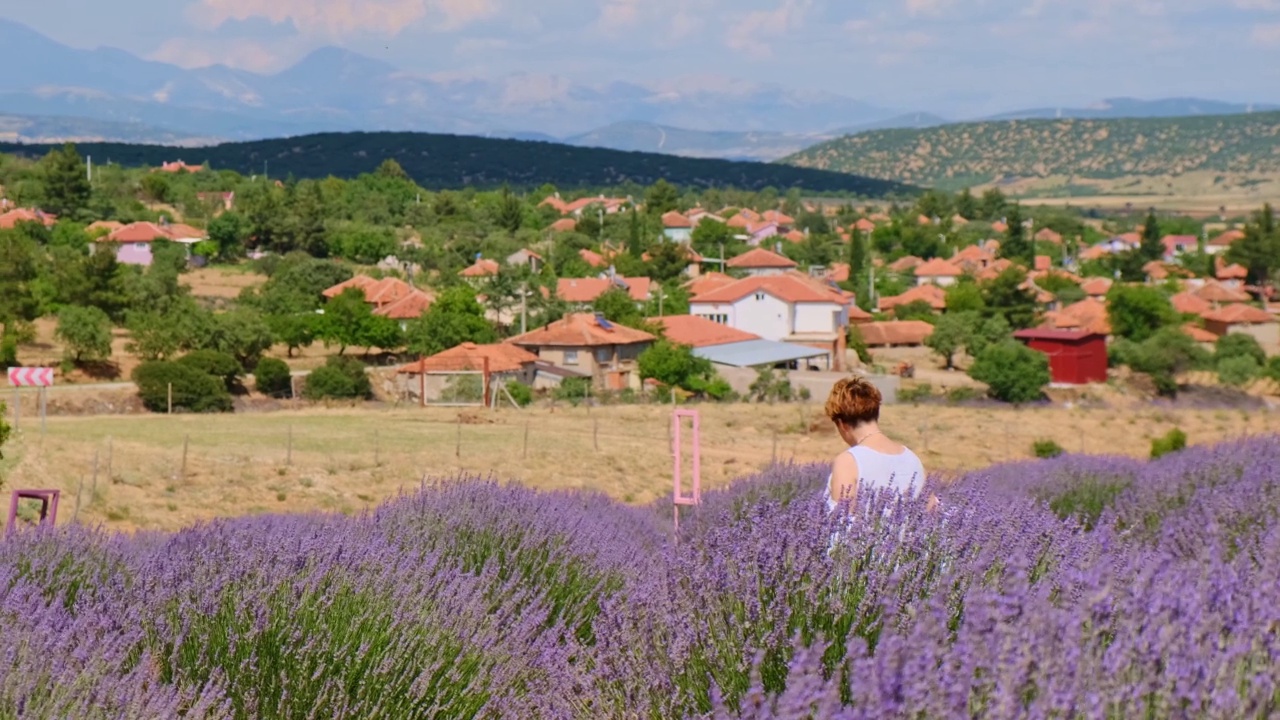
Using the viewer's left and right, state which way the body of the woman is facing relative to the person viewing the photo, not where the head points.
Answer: facing away from the viewer and to the left of the viewer

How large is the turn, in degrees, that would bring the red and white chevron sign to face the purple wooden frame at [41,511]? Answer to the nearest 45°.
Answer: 0° — it already faces it

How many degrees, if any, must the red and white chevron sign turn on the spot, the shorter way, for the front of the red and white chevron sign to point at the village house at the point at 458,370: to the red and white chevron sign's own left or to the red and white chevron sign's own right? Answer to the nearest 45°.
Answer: approximately 135° to the red and white chevron sign's own left

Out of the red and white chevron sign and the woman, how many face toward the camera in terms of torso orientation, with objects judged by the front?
1

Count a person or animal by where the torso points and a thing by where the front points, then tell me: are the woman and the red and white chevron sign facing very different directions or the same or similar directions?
very different directions

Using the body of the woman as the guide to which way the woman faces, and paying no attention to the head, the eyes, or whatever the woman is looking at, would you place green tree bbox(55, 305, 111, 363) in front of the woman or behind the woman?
in front

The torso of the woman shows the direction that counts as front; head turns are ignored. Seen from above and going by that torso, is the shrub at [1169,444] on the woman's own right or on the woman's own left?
on the woman's own right
